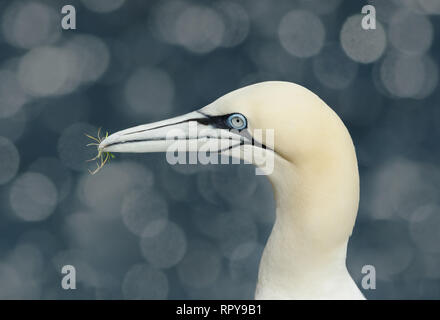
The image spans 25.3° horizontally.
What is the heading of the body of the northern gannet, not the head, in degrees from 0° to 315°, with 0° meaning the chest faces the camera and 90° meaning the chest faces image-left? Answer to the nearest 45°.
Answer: approximately 90°
